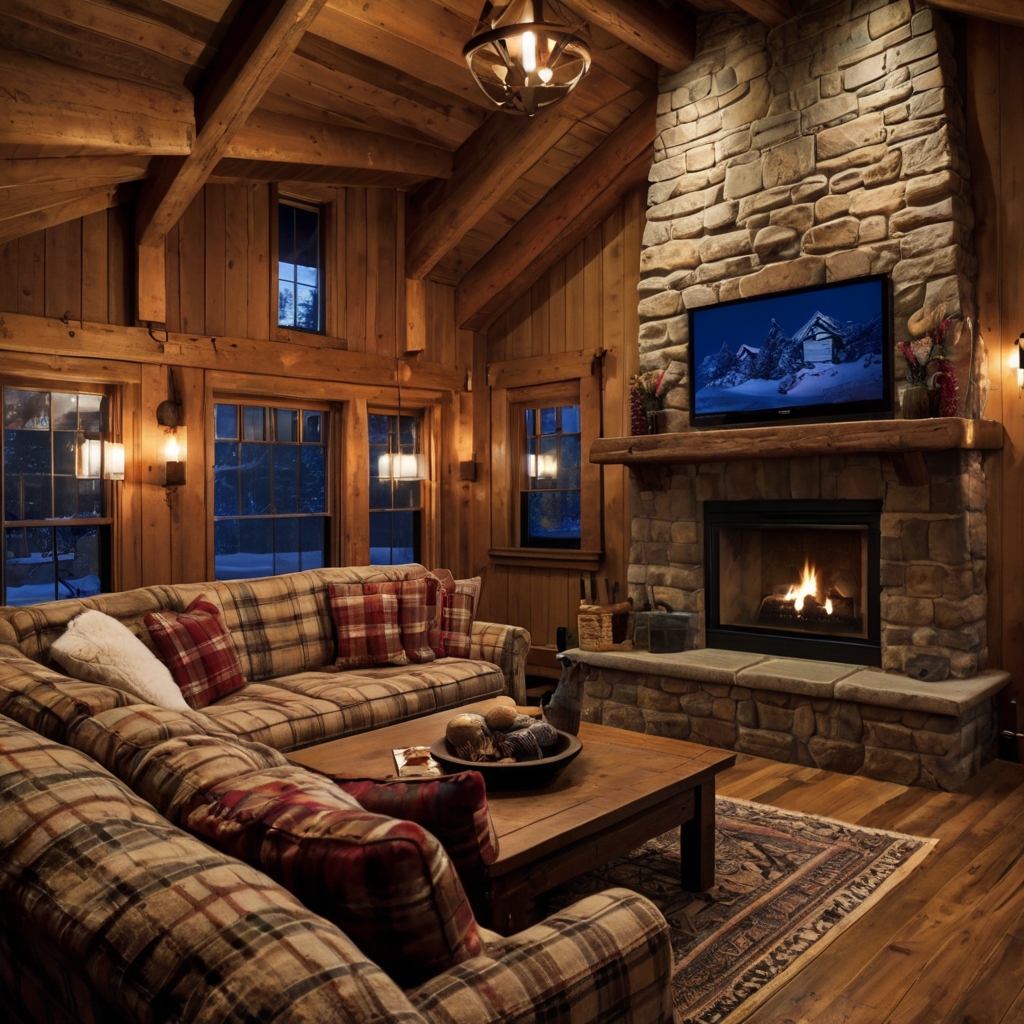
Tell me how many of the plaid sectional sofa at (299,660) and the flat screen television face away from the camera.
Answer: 0

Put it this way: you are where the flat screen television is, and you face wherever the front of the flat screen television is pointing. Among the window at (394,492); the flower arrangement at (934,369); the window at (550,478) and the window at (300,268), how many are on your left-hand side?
1

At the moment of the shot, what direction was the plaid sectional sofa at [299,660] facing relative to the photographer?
facing the viewer and to the right of the viewer

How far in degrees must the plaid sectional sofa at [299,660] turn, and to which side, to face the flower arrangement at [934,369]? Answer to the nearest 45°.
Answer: approximately 45° to its left

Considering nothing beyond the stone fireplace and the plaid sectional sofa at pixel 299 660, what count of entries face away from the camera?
0

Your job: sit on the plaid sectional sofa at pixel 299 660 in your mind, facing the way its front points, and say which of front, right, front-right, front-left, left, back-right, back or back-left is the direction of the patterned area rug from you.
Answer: front

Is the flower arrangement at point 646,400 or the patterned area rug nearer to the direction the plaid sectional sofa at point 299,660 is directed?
the patterned area rug

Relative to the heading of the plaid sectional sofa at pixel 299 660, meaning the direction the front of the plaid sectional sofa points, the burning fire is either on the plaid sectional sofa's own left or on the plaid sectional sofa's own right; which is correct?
on the plaid sectional sofa's own left

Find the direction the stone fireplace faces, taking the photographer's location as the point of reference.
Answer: facing the viewer and to the left of the viewer

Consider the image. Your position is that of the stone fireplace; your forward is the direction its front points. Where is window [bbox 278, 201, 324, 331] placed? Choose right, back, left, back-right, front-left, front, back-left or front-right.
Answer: front-right

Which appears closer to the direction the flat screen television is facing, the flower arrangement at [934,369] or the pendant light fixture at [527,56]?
the pendant light fixture

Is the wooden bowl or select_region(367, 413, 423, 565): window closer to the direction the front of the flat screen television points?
the wooden bowl

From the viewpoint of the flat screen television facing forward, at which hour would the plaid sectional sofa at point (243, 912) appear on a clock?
The plaid sectional sofa is roughly at 11 o'clock from the flat screen television.

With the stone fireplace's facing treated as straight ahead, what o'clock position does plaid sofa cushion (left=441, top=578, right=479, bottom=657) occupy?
The plaid sofa cushion is roughly at 1 o'clock from the stone fireplace.

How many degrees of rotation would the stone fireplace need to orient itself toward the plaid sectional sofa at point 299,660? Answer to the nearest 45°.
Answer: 0° — it already faces it
